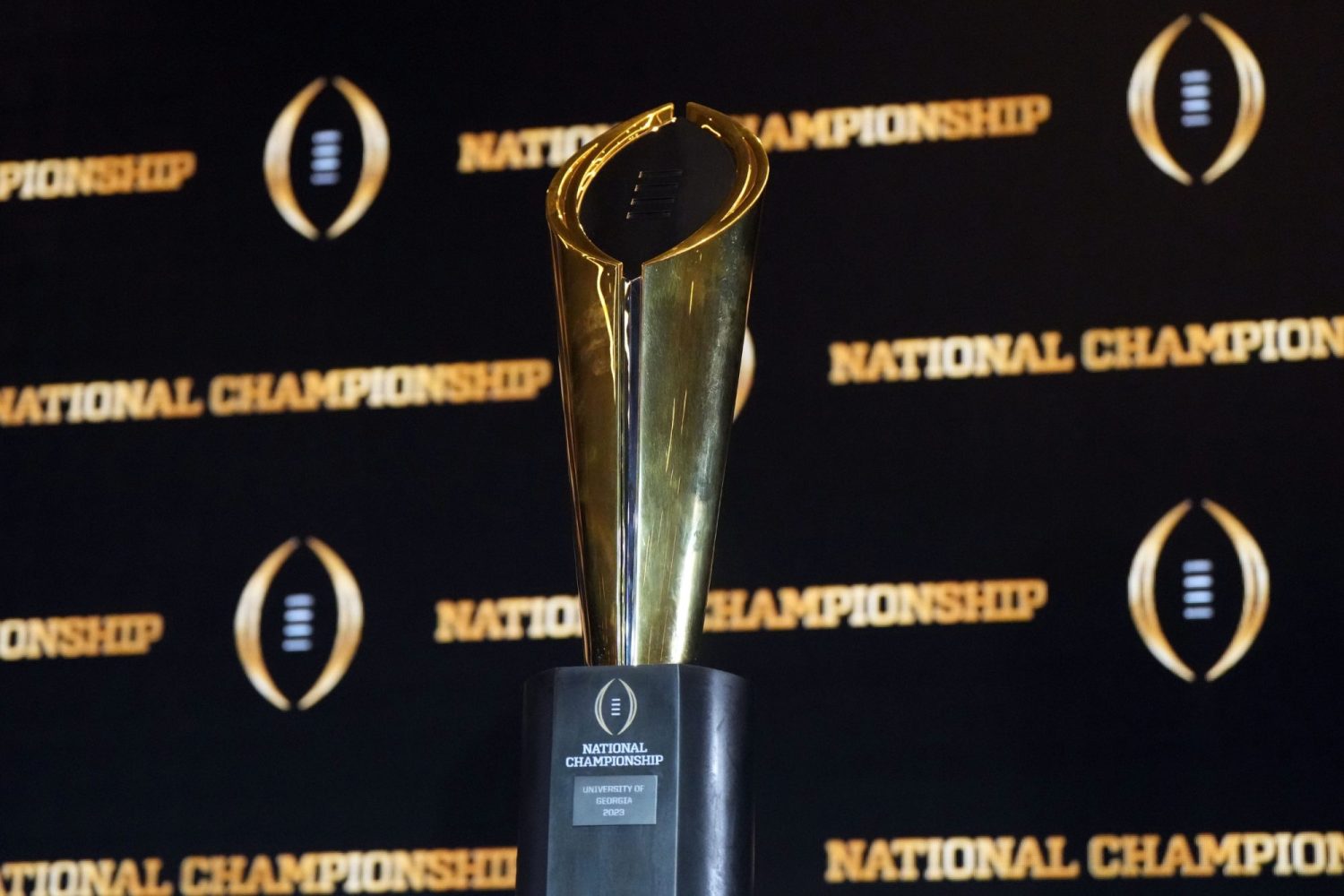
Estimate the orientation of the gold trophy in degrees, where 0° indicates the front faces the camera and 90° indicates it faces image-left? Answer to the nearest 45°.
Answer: approximately 0°
